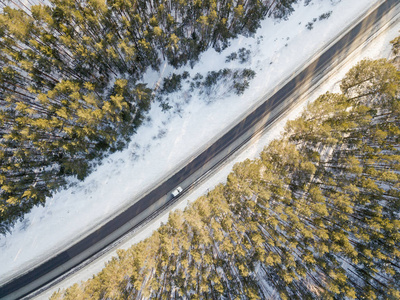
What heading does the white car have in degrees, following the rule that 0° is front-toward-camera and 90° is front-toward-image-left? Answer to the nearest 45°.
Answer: approximately 225°
